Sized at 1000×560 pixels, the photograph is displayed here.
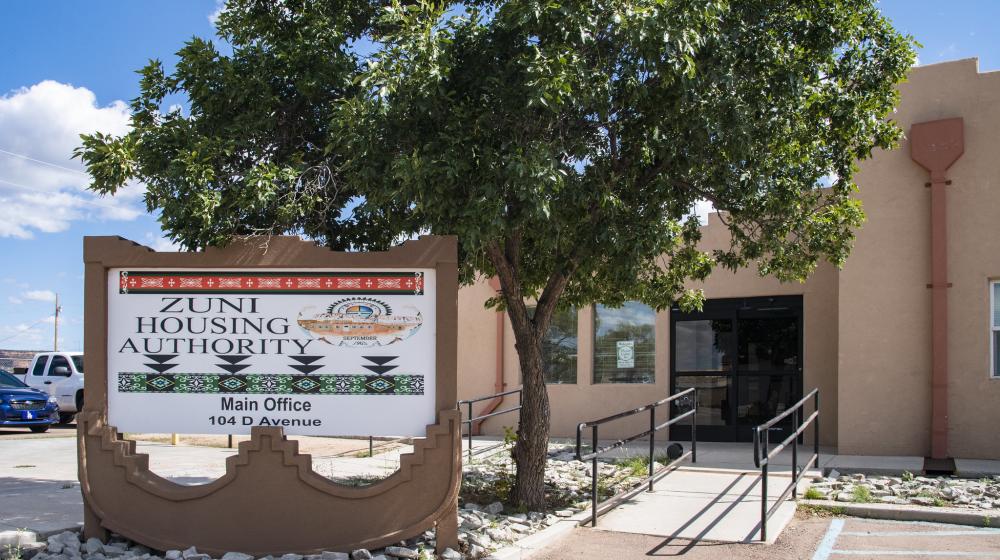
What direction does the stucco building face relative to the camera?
toward the camera

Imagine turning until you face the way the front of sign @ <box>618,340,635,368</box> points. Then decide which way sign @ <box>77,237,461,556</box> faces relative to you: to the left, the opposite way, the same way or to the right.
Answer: the same way

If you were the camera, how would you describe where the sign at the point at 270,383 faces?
facing the viewer

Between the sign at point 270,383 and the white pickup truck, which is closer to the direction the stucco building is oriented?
the sign

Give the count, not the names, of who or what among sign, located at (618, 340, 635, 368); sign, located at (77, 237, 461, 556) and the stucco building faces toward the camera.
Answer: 3

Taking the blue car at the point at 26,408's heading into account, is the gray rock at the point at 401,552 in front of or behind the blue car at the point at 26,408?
in front

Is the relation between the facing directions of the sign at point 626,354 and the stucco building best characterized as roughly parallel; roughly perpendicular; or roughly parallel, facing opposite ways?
roughly parallel

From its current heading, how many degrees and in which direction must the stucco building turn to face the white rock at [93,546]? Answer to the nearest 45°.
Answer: approximately 45° to its right

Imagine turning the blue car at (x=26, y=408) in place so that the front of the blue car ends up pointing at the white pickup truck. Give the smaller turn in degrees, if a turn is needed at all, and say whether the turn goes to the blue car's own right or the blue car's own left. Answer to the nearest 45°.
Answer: approximately 135° to the blue car's own left

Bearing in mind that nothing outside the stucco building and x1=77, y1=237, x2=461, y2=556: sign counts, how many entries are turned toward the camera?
2

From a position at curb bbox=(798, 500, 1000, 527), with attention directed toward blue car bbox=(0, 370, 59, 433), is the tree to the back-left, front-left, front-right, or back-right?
front-left

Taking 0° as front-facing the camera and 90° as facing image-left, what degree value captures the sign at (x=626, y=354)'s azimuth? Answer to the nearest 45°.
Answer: approximately 0°

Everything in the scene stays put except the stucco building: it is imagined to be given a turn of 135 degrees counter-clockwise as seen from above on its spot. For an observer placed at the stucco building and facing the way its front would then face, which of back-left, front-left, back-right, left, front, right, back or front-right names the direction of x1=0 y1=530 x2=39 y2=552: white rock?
back
